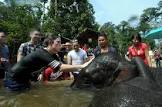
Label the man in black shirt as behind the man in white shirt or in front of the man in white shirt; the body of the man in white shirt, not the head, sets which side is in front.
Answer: in front

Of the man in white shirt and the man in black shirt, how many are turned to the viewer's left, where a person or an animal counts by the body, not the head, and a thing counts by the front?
0

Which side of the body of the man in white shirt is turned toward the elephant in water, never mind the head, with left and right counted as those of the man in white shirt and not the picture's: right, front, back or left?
front

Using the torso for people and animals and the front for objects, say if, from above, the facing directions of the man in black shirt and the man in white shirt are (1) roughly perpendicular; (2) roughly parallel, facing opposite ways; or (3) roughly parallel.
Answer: roughly perpendicular

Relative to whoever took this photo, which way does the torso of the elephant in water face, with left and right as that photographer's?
facing to the left of the viewer

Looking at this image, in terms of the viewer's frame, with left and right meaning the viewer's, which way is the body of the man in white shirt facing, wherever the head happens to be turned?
facing the viewer

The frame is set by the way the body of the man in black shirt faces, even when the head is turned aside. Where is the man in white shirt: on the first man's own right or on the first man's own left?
on the first man's own left

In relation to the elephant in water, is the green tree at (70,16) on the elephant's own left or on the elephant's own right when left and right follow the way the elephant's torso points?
on the elephant's own right

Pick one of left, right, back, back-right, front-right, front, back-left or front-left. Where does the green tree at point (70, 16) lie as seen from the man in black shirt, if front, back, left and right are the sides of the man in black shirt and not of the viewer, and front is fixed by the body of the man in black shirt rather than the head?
left

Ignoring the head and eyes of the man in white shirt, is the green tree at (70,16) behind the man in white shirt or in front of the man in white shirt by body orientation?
behind

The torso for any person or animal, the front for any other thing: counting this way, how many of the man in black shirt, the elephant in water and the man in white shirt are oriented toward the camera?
1

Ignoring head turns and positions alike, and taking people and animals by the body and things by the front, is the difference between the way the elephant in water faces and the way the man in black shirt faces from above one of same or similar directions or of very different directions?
very different directions

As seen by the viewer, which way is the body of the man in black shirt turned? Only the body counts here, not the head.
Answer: to the viewer's right
